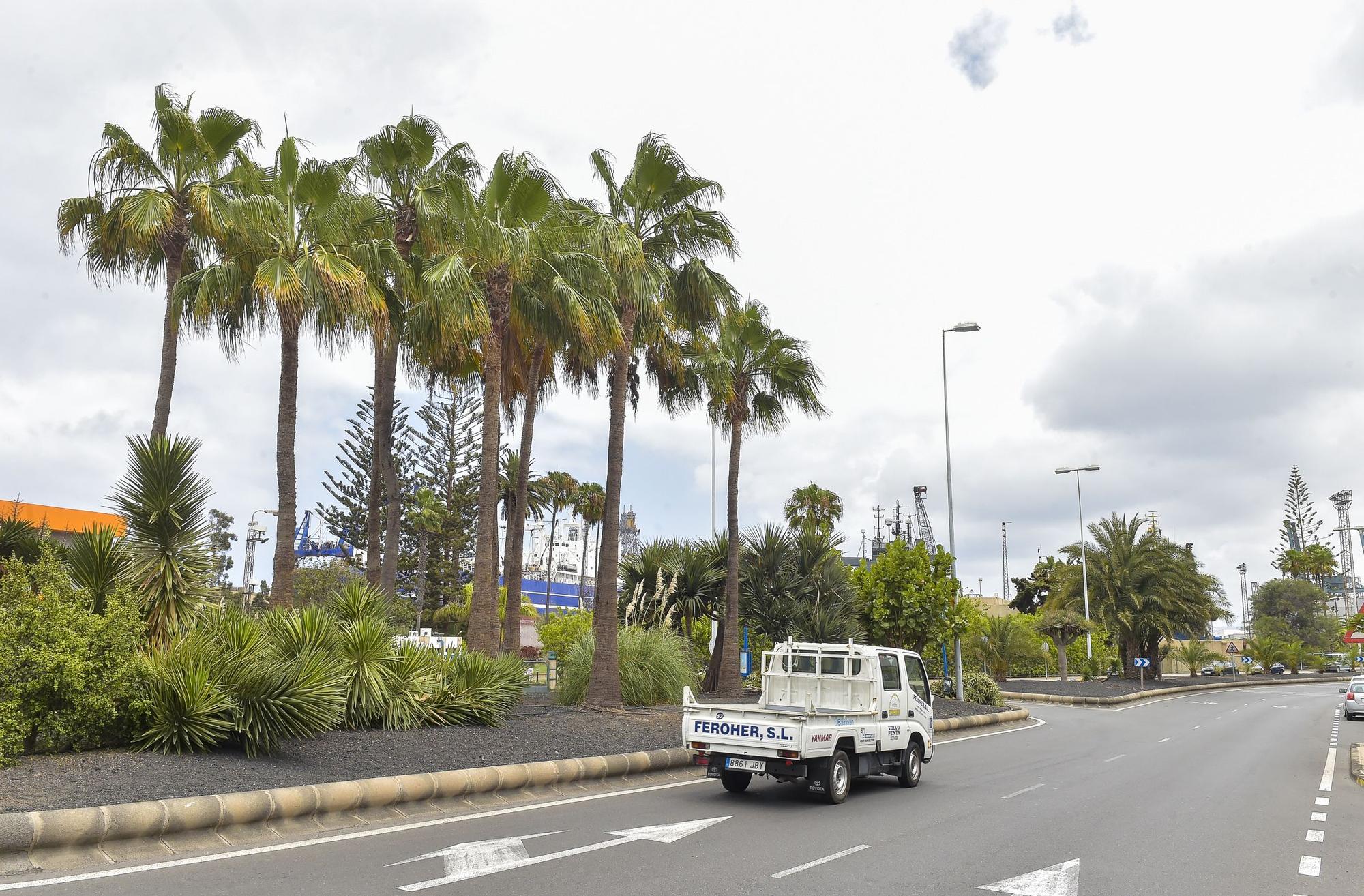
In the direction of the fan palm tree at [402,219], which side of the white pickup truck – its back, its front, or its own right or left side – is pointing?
left

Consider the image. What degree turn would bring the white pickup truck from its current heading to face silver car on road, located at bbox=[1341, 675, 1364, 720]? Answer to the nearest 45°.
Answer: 0° — it already faces it

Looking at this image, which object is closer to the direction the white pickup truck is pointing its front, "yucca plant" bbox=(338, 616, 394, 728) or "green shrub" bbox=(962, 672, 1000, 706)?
the green shrub

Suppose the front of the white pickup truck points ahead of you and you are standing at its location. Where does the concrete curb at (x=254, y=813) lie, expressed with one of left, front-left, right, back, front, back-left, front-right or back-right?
back

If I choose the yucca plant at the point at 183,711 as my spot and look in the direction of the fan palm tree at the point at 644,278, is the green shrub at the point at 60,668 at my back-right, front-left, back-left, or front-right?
back-left

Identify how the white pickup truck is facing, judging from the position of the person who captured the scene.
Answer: facing away from the viewer and to the right of the viewer

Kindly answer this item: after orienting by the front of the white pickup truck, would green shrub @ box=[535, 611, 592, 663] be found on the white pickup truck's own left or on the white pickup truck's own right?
on the white pickup truck's own left
